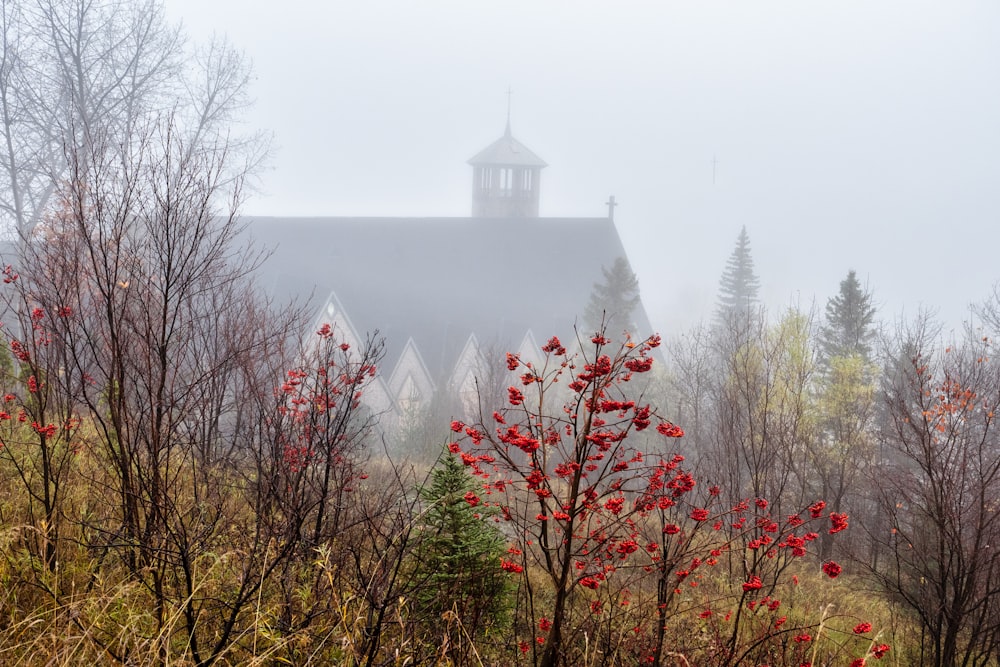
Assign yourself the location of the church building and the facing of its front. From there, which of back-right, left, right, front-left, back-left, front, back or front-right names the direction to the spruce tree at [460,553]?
right

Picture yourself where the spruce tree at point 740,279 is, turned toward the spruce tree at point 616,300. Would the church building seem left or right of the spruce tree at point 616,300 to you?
right

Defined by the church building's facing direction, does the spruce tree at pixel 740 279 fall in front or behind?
in front

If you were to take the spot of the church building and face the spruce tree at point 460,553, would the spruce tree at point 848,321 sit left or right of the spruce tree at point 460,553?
left

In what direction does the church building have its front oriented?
to the viewer's right
